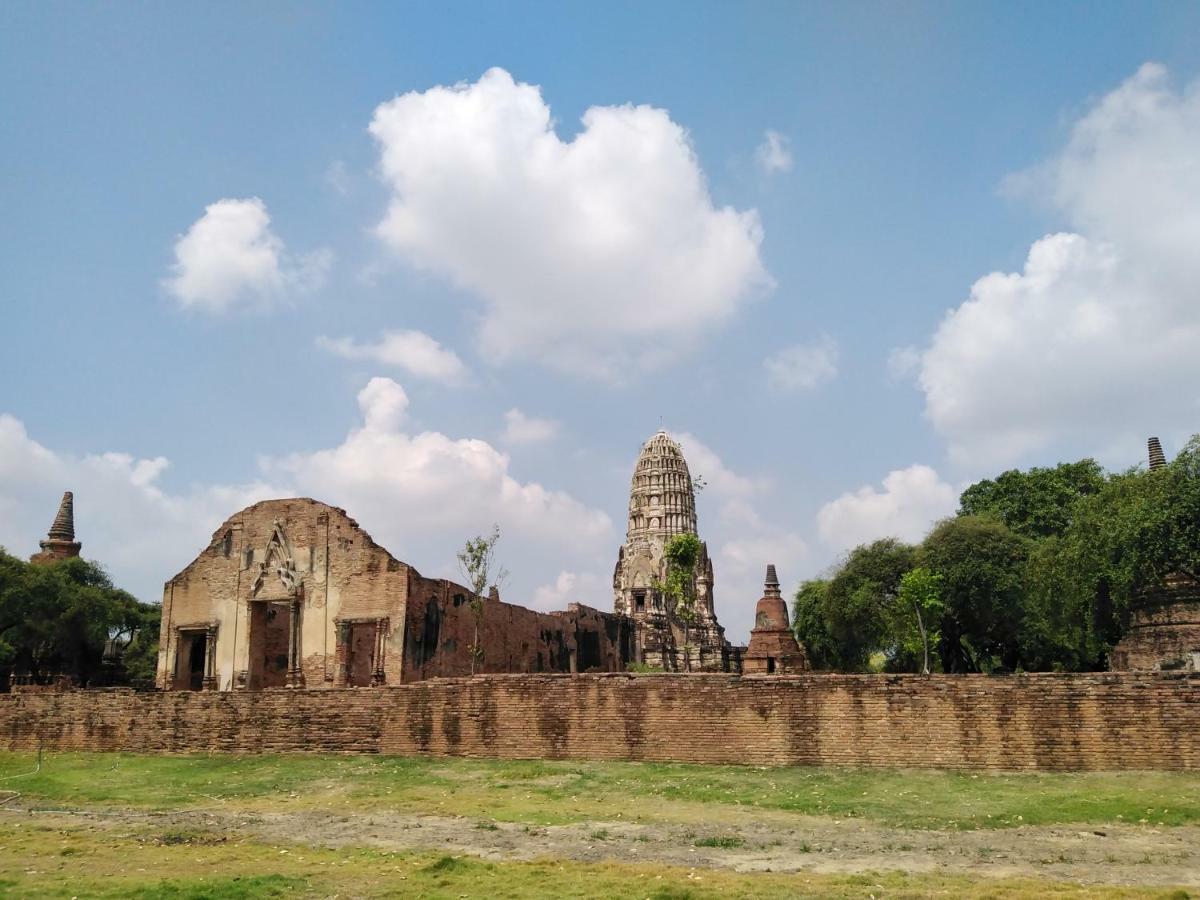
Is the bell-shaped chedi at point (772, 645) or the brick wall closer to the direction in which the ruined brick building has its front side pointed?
the brick wall

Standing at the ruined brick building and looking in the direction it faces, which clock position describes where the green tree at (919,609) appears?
The green tree is roughly at 7 o'clock from the ruined brick building.

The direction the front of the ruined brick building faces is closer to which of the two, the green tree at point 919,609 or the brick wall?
the brick wall

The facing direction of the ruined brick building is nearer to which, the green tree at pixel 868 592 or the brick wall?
the brick wall

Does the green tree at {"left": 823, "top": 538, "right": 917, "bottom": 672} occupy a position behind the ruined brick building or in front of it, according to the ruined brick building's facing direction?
behind

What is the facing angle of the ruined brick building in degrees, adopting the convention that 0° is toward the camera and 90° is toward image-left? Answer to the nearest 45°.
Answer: approximately 45°

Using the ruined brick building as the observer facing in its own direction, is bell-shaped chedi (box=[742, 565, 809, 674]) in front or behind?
behind

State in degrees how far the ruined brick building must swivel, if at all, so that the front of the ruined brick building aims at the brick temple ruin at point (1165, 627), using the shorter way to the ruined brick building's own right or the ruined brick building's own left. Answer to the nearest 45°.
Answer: approximately 135° to the ruined brick building's own left
